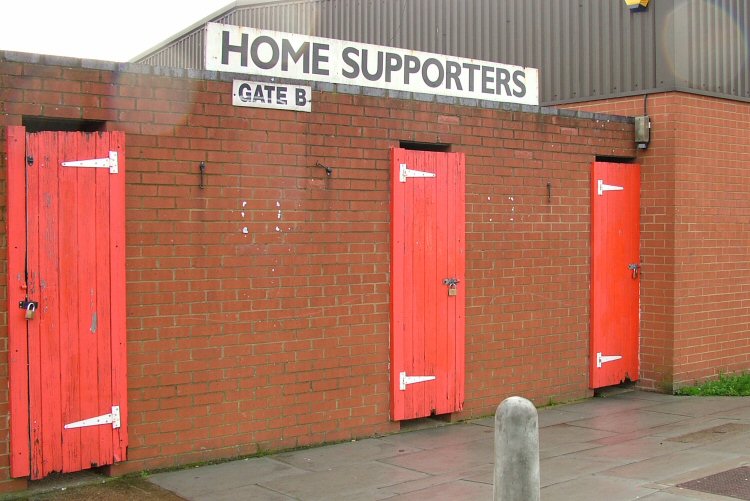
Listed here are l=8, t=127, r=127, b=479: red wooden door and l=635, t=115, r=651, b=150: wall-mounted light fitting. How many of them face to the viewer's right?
0

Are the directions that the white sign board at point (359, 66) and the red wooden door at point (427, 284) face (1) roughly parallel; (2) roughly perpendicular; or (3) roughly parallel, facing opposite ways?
roughly parallel

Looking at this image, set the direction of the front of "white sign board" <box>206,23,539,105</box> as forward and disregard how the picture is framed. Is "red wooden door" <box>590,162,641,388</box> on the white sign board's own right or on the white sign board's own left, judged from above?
on the white sign board's own left

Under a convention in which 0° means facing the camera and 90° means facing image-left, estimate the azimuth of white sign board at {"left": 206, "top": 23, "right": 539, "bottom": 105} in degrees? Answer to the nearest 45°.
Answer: approximately 315°

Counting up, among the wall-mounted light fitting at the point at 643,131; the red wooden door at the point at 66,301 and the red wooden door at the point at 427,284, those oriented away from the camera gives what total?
0

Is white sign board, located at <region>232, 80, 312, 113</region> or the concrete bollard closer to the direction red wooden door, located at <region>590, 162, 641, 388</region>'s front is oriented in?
the concrete bollard

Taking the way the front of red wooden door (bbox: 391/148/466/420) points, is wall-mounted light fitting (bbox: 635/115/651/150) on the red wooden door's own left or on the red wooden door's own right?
on the red wooden door's own left

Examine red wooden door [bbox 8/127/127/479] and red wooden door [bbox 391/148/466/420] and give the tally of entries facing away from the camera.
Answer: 0

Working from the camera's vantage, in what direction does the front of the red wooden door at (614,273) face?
facing the viewer and to the right of the viewer

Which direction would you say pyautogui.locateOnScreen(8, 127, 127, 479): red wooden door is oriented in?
toward the camera

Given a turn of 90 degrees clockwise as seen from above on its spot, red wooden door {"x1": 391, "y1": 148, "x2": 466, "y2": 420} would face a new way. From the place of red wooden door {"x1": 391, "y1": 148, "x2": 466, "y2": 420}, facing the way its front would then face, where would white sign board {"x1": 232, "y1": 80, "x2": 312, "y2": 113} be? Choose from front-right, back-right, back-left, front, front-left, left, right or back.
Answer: front

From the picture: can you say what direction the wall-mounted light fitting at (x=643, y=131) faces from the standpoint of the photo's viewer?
facing the viewer and to the left of the viewer
